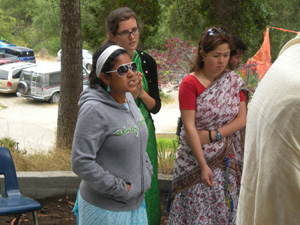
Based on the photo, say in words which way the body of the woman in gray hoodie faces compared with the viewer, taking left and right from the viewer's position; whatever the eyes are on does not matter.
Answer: facing the viewer and to the right of the viewer

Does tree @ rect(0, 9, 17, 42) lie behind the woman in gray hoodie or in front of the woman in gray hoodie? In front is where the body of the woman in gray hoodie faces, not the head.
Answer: behind

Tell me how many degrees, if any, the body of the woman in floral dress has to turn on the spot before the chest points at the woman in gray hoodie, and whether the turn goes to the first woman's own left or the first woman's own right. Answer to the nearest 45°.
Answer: approximately 90° to the first woman's own right

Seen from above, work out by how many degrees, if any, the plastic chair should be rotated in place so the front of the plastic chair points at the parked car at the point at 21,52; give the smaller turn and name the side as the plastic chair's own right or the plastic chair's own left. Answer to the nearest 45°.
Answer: approximately 135° to the plastic chair's own left

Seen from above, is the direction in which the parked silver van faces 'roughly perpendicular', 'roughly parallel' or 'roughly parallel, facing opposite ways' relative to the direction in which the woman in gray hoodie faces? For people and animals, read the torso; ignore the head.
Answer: roughly perpendicular

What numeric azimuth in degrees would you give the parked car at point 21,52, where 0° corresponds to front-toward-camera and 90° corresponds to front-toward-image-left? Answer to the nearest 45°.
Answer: approximately 135°

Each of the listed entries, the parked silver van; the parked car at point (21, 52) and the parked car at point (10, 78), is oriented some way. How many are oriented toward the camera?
0
